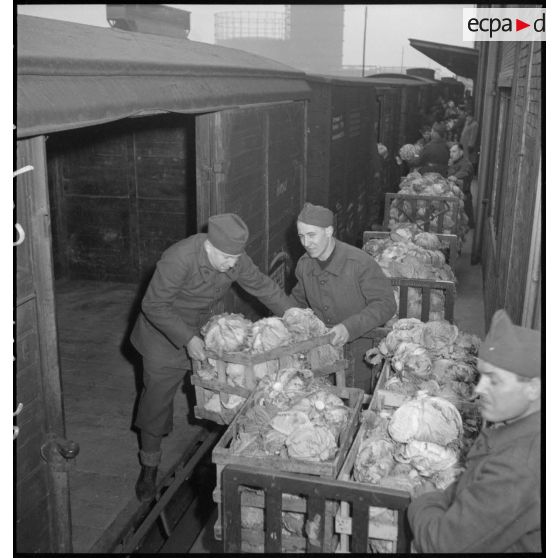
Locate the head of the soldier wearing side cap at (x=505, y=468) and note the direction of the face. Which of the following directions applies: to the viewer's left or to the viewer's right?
to the viewer's left

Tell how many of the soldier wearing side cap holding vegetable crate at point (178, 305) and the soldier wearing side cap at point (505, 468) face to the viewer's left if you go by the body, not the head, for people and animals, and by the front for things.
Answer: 1

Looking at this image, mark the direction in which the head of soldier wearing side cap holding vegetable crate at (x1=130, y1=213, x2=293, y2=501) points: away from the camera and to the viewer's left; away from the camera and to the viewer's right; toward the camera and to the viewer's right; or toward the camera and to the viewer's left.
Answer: toward the camera and to the viewer's right

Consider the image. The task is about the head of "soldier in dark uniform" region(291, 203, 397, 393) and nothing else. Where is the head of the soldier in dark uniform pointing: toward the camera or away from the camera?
toward the camera

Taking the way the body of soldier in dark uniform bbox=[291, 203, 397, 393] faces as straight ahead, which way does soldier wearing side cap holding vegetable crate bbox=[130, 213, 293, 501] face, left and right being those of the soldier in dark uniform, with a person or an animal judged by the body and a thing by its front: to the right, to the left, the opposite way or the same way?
to the left

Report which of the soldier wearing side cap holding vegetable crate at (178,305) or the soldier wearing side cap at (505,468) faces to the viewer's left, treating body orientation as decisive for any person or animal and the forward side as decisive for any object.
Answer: the soldier wearing side cap at (505,468)

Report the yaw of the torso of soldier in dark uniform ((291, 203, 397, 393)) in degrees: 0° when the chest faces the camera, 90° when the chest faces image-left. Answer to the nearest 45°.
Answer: approximately 45°

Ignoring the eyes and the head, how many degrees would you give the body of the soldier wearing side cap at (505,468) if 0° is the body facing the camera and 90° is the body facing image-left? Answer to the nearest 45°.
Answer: approximately 90°
